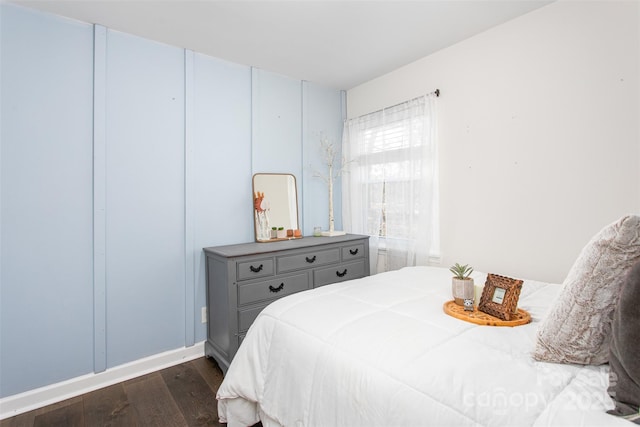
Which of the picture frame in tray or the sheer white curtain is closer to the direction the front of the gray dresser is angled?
the picture frame in tray

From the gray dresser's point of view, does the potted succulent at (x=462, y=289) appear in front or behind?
in front

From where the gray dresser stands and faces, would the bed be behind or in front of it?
in front

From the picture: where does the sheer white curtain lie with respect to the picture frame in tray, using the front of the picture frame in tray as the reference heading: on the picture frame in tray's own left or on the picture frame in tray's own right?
on the picture frame in tray's own right

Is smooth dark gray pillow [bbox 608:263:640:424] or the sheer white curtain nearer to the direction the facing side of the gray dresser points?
the smooth dark gray pillow

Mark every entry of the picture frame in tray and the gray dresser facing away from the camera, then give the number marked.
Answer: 0

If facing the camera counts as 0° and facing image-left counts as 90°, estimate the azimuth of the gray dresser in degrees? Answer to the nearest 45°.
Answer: approximately 315°

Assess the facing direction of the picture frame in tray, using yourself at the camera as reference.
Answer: facing the viewer and to the left of the viewer

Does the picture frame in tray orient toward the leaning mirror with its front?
no

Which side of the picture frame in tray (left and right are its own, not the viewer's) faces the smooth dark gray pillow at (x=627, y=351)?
left

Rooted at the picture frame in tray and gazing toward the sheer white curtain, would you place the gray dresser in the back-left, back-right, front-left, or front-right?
front-left

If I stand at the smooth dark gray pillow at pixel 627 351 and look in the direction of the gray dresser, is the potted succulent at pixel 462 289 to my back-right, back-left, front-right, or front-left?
front-right

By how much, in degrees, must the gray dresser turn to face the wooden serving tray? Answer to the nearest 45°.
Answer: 0° — it already faces it

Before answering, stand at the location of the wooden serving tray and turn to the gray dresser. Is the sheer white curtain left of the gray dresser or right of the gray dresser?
right

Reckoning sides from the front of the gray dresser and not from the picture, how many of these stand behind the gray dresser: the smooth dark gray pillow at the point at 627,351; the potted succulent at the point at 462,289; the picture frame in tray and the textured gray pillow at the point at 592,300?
0

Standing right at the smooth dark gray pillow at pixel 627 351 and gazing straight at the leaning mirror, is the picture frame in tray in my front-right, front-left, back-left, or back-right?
front-right

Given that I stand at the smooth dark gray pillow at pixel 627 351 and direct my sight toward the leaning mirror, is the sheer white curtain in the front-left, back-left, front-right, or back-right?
front-right
